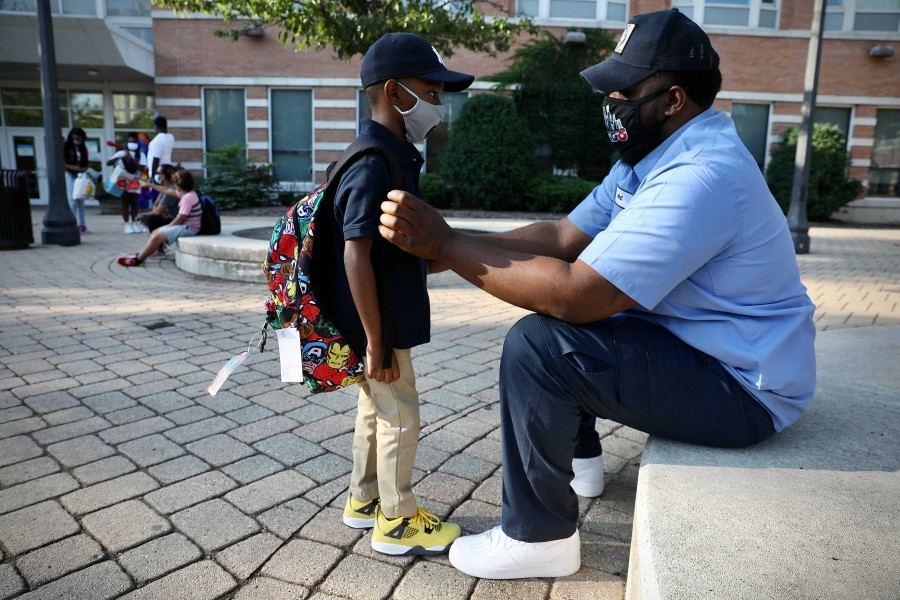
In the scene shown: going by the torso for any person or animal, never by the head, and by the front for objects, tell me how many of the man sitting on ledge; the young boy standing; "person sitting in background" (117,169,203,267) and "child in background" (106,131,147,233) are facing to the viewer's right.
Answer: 1

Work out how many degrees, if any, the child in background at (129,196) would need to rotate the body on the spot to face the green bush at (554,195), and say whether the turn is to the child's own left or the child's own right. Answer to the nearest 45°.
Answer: approximately 90° to the child's own left

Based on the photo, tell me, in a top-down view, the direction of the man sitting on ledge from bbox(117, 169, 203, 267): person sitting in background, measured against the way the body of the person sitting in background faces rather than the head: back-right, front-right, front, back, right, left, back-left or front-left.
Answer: left

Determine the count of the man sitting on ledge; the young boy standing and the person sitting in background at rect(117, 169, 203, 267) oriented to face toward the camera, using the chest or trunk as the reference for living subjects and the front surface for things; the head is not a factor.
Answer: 0

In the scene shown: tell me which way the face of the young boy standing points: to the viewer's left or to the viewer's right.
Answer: to the viewer's right

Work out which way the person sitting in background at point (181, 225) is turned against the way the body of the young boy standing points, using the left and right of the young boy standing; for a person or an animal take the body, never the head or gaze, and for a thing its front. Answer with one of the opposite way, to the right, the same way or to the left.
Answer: the opposite way

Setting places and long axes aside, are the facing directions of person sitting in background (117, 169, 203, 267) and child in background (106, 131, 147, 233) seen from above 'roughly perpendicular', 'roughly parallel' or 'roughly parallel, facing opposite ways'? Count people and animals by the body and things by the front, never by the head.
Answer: roughly perpendicular

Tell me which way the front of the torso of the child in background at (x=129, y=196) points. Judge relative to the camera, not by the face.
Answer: toward the camera

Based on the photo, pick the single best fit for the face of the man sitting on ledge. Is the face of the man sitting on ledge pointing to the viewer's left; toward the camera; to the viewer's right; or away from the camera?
to the viewer's left

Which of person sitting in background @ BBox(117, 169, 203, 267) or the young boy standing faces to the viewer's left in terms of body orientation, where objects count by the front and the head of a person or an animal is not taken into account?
the person sitting in background

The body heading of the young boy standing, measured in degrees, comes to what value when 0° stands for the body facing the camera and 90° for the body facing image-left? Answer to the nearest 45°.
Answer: approximately 270°

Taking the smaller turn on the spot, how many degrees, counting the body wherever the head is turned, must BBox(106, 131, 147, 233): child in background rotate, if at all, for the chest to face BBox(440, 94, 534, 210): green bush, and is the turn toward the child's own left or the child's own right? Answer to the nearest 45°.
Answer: approximately 90° to the child's own left

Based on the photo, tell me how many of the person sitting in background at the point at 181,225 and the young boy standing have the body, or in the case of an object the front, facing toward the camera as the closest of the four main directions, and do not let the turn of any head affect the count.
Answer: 0

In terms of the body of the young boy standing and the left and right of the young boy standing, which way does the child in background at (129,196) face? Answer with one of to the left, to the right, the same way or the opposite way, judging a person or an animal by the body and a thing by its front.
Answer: to the right

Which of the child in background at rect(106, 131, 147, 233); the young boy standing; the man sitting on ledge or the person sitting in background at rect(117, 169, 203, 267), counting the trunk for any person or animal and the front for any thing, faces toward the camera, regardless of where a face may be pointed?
the child in background

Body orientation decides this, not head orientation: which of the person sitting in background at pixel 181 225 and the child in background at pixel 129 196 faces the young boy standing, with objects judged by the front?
the child in background

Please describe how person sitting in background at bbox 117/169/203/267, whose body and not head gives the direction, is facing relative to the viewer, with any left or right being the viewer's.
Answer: facing to the left of the viewer

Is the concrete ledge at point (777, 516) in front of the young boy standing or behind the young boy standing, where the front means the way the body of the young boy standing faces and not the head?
in front

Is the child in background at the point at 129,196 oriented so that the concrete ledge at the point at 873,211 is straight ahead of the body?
no
